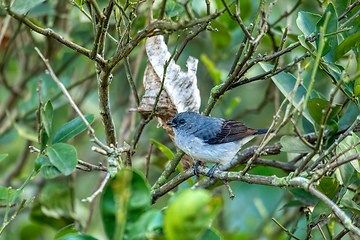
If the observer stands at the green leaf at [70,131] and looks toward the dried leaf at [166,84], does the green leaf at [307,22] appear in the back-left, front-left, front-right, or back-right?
front-right

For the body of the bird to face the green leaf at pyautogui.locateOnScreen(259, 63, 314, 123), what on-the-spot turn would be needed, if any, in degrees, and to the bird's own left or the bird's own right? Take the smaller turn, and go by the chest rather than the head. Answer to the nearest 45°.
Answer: approximately 135° to the bird's own left

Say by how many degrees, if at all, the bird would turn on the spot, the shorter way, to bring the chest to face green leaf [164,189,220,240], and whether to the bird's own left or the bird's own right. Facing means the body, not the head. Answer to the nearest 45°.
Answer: approximately 90° to the bird's own left

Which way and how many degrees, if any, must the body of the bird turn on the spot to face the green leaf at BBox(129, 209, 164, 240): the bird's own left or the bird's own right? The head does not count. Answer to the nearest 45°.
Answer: approximately 90° to the bird's own left

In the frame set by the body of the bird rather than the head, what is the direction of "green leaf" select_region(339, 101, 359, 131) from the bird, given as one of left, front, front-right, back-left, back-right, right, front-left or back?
back-left

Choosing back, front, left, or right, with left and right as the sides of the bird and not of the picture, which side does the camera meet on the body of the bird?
left
